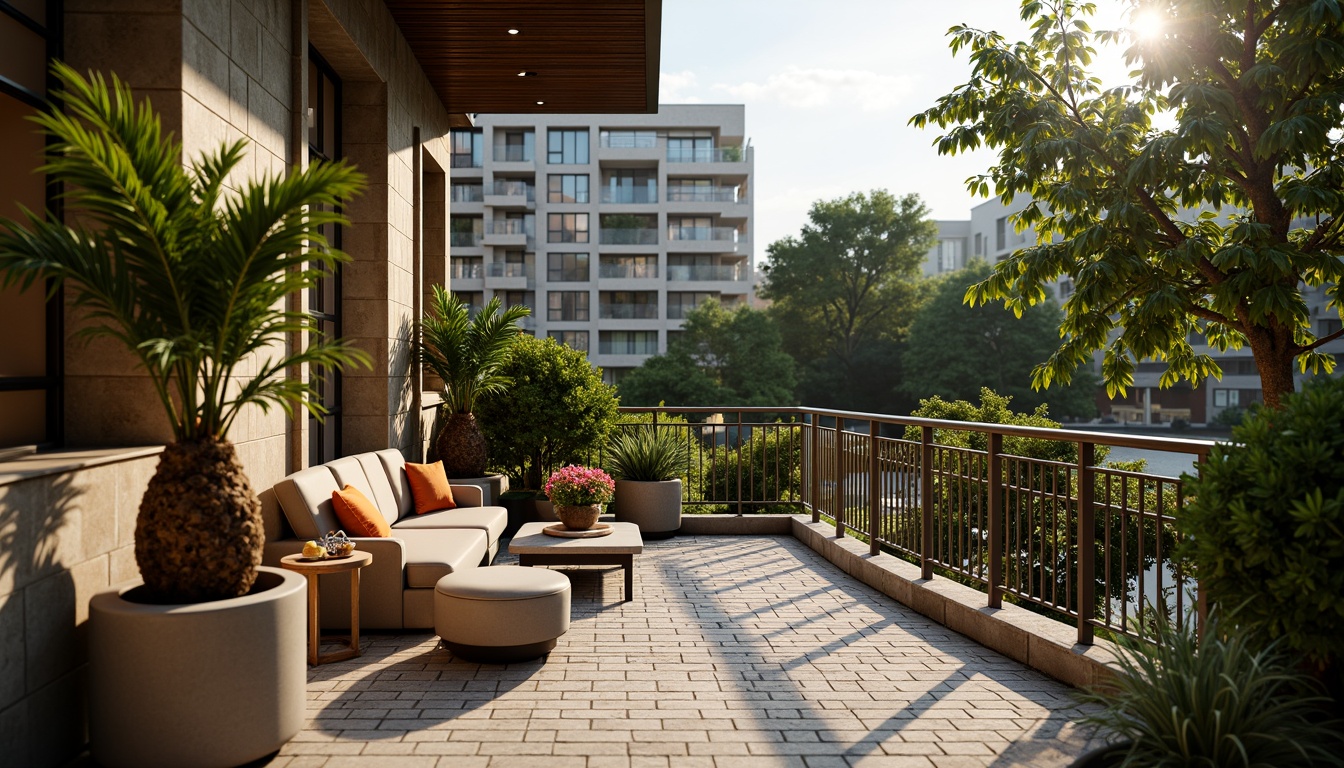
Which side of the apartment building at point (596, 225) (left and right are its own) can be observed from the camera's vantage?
front

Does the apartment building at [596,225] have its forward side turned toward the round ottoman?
yes

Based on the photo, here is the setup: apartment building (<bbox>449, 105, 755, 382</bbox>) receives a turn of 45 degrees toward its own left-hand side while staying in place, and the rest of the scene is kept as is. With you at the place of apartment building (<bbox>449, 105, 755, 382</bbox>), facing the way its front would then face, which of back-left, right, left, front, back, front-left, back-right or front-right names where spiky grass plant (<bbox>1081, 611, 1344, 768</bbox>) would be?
front-right

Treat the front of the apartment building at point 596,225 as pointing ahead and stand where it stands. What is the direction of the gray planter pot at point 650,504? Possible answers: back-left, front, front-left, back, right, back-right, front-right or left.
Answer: front

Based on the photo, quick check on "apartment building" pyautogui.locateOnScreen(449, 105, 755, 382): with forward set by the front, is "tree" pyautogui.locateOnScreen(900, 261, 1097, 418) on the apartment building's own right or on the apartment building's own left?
on the apartment building's own left

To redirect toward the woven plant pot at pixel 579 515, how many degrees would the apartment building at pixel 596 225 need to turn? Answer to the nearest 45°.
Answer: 0° — it already faces it

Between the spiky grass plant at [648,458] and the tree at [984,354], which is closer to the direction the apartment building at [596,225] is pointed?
the spiky grass plant

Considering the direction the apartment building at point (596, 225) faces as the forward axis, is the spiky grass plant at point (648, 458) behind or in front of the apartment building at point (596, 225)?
in front

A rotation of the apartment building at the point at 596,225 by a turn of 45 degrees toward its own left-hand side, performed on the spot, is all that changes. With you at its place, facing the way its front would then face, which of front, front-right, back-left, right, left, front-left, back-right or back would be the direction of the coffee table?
front-right

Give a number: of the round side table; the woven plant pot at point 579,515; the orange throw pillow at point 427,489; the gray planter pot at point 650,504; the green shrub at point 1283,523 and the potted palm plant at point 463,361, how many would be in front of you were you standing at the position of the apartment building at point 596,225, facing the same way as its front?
6

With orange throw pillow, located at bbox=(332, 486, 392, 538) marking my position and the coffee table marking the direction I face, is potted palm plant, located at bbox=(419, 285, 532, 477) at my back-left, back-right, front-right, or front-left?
front-left

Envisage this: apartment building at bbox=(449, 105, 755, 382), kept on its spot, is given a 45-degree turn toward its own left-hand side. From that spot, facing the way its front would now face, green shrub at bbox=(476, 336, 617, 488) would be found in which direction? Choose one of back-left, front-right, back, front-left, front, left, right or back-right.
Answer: front-right

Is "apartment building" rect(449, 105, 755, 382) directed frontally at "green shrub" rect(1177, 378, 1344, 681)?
yes

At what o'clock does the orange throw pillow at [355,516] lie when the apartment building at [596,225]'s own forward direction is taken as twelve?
The orange throw pillow is roughly at 12 o'clock from the apartment building.

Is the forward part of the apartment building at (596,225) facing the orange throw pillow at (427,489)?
yes

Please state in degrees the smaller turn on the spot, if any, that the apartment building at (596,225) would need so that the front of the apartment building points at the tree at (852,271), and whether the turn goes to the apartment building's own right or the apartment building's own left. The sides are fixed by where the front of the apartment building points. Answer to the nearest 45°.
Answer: approximately 90° to the apartment building's own left

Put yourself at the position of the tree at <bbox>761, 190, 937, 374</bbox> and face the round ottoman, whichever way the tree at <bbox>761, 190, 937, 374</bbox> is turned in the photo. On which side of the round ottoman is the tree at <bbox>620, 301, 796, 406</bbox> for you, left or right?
right

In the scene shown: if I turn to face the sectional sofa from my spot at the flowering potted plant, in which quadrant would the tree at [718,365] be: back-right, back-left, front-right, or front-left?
back-right

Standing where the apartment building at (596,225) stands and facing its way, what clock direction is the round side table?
The round side table is roughly at 12 o'clock from the apartment building.

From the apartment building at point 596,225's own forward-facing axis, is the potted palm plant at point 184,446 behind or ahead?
ahead
